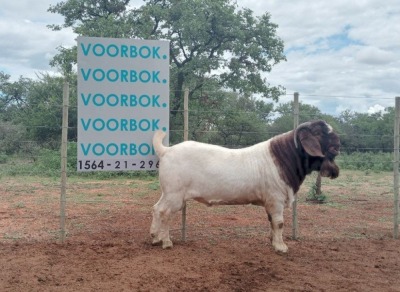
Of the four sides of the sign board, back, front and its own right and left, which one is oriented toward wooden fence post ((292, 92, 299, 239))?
left

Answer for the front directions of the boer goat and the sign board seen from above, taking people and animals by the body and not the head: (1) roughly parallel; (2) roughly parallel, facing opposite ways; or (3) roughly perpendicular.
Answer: roughly perpendicular

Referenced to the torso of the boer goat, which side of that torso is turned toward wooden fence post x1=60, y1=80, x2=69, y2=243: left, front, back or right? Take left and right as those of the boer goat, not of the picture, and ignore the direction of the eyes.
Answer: back

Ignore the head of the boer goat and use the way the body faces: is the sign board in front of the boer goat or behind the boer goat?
behind

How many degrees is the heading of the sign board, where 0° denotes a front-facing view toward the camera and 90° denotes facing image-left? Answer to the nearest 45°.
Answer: approximately 0°

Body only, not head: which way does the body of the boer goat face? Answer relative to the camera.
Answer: to the viewer's right

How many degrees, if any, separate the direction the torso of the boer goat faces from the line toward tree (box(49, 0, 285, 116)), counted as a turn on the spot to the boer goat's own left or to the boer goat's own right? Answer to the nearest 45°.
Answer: approximately 90° to the boer goat's own left

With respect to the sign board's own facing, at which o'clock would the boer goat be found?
The boer goat is roughly at 10 o'clock from the sign board.

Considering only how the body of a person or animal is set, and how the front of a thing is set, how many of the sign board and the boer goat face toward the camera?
1
